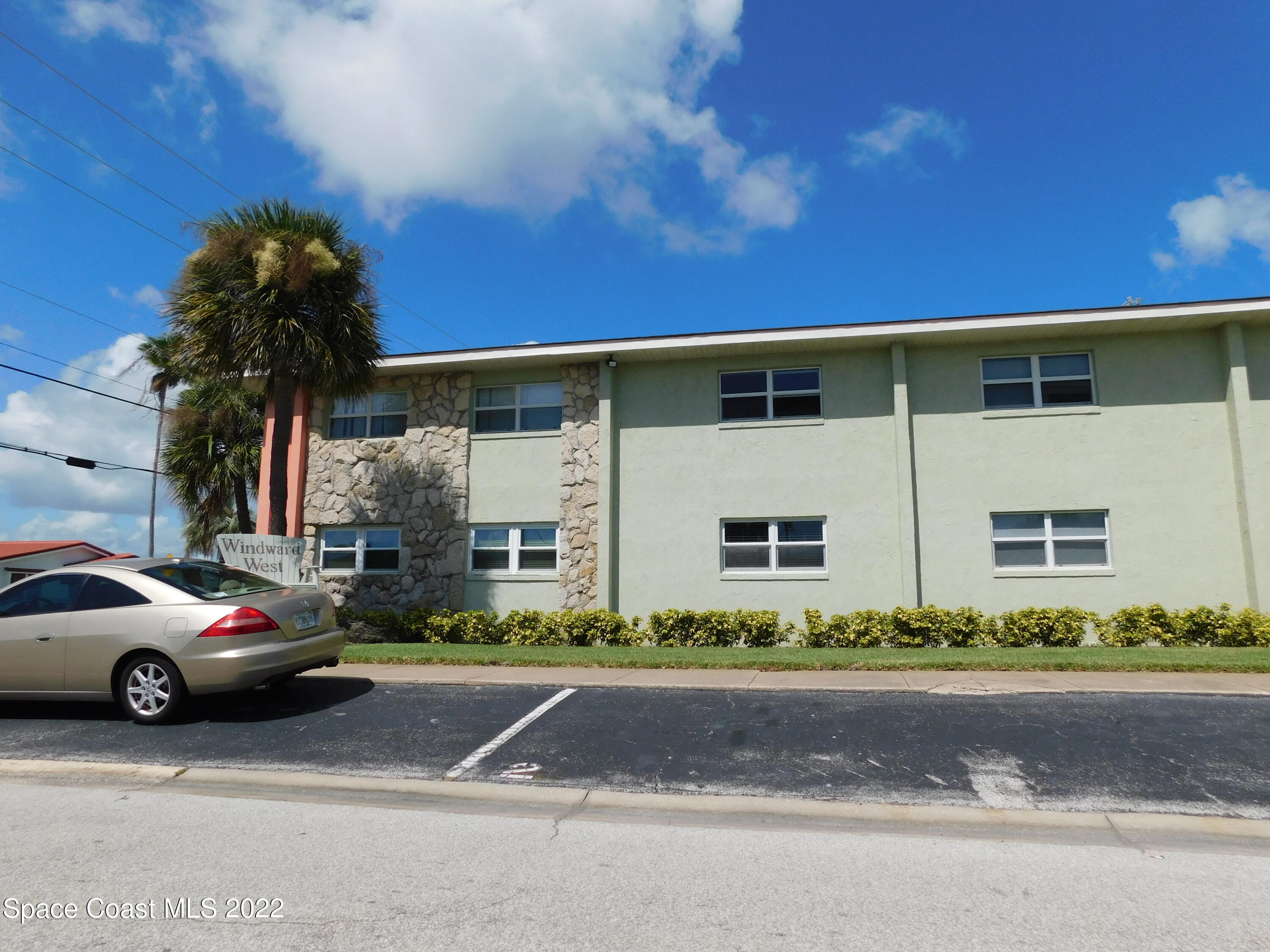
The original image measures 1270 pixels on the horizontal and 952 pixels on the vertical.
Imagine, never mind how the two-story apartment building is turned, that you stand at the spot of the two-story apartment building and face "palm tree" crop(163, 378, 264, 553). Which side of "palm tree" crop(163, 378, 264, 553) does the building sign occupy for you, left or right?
left

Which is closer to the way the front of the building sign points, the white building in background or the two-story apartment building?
the two-story apartment building

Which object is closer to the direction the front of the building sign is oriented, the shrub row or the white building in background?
the shrub row

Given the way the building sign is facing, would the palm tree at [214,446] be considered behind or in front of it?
behind

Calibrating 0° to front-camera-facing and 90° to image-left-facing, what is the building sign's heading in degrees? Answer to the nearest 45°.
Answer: approximately 0°

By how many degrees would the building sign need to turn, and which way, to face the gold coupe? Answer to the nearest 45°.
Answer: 0° — it already faces it

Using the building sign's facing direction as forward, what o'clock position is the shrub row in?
The shrub row is roughly at 10 o'clock from the building sign.

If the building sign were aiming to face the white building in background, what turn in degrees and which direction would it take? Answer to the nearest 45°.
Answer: approximately 180°

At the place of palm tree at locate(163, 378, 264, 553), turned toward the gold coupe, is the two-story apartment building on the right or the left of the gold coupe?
left
